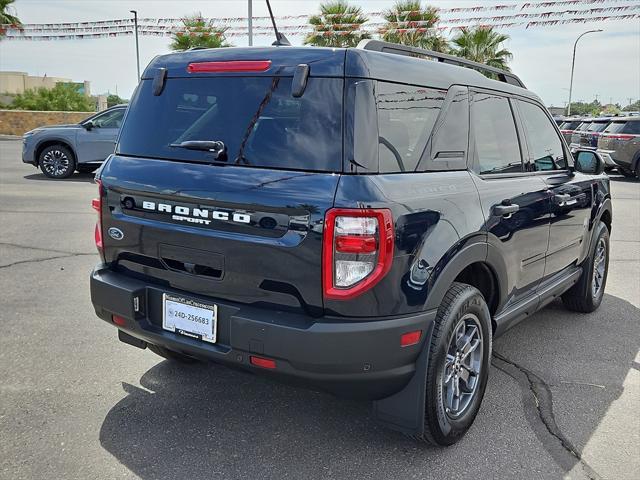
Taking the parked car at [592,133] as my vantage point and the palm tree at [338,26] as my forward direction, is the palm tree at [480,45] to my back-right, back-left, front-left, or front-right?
front-right

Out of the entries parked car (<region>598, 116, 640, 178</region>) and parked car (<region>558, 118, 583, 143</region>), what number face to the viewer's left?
0

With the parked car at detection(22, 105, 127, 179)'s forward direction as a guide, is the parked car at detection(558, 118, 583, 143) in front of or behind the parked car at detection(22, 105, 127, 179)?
behind

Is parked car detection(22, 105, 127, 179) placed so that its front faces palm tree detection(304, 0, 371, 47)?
no

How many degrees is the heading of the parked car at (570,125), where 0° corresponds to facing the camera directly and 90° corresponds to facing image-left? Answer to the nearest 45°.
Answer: approximately 225°

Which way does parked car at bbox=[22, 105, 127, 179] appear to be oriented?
to the viewer's left

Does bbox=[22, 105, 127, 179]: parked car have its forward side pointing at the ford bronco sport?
no

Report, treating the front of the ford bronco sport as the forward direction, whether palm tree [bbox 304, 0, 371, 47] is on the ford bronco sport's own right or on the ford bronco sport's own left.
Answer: on the ford bronco sport's own left

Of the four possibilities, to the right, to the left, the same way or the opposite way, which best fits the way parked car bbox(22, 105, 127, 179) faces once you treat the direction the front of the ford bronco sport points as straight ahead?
the opposite way

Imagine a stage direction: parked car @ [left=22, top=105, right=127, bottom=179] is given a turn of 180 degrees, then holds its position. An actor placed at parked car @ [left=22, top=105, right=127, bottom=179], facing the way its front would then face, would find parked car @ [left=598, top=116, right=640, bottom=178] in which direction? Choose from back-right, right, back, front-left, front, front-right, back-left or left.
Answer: front

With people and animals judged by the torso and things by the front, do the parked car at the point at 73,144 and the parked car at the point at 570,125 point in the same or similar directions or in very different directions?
very different directions

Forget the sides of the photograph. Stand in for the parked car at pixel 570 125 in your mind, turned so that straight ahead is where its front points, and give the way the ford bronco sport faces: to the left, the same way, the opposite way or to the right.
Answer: the same way

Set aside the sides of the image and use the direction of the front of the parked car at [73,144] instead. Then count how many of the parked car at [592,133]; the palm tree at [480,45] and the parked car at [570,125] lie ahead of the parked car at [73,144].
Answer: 0

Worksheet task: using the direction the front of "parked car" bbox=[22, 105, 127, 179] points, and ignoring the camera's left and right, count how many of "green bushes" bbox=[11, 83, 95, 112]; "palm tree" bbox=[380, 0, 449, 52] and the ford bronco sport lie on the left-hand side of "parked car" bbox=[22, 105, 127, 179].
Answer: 1

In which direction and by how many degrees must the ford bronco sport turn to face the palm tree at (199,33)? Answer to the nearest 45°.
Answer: approximately 45° to its left

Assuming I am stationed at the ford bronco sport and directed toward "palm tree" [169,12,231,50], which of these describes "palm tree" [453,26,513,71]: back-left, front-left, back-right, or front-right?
front-right

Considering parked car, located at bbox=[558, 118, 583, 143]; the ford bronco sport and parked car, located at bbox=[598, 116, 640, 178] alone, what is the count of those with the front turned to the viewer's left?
0
